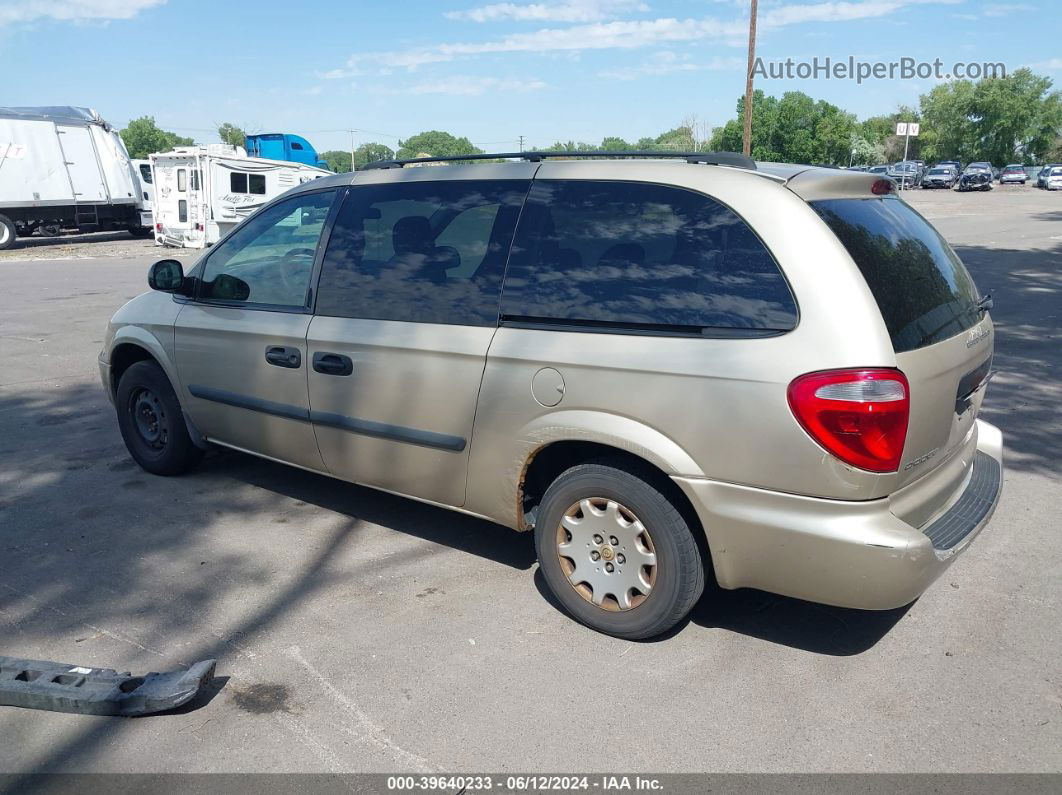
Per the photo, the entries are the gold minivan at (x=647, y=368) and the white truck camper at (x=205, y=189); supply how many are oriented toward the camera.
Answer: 0

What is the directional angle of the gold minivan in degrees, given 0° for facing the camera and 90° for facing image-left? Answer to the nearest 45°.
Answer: approximately 135°

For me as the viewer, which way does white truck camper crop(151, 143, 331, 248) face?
facing away from the viewer and to the right of the viewer

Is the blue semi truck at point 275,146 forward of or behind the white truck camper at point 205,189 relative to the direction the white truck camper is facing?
forward

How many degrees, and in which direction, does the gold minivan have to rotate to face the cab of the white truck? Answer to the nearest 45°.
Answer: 0° — it already faces it

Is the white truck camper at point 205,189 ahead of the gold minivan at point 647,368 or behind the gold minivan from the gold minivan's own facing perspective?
ahead
